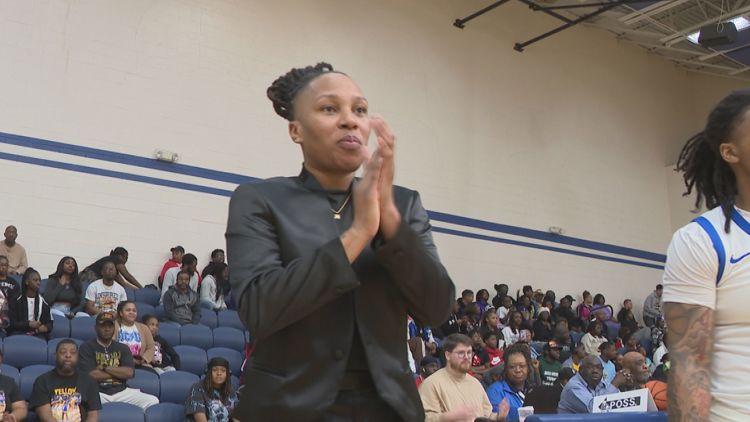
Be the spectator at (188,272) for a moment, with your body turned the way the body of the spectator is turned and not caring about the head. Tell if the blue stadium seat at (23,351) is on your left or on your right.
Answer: on your right

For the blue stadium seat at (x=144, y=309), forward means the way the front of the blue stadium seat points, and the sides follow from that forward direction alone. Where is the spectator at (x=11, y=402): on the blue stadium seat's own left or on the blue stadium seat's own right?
on the blue stadium seat's own right

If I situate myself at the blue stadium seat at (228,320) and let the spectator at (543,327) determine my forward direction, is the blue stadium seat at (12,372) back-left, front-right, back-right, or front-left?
back-right

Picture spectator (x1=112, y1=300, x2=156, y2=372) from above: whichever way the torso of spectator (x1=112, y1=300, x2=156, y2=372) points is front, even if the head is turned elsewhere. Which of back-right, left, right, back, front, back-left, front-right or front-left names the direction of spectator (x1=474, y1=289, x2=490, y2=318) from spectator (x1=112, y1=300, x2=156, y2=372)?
left

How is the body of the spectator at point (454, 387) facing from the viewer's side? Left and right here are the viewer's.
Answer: facing the viewer and to the right of the viewer

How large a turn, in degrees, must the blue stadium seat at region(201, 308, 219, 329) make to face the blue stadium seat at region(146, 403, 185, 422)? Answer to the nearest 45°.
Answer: approximately 45° to its right

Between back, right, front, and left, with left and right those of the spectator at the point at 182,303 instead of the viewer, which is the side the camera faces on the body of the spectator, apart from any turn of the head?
front

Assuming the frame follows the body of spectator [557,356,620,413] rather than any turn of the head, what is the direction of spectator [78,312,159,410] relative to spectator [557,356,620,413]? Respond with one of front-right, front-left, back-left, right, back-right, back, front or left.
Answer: back-right

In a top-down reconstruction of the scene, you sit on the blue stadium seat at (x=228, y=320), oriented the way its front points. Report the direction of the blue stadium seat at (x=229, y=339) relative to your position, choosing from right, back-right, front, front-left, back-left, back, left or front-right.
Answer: front-right

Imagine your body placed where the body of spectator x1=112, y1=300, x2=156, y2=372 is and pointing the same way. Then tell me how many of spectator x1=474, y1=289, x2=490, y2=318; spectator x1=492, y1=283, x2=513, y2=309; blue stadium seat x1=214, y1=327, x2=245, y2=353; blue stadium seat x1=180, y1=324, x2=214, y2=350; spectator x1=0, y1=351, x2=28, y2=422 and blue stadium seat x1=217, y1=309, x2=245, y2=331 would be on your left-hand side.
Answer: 5

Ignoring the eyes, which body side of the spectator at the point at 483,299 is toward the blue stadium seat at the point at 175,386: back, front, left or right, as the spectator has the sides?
right

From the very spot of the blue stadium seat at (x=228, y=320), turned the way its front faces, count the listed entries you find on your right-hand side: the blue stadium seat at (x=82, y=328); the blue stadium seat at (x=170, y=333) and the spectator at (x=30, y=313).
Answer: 3

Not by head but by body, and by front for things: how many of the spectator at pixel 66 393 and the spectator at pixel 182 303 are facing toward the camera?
2

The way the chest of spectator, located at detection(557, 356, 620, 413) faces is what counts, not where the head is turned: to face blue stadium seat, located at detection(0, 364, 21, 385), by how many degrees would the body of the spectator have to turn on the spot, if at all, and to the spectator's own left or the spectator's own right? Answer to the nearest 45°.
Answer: approximately 135° to the spectator's own right
